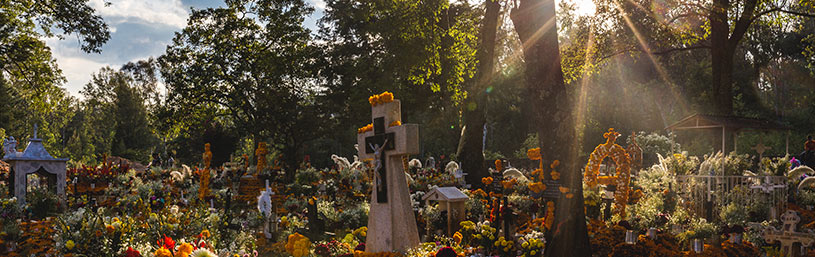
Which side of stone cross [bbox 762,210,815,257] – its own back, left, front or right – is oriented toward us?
front

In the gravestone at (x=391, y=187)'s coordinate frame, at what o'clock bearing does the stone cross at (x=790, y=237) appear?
The stone cross is roughly at 8 o'clock from the gravestone.

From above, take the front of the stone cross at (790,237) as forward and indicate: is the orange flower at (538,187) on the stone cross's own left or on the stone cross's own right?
on the stone cross's own right

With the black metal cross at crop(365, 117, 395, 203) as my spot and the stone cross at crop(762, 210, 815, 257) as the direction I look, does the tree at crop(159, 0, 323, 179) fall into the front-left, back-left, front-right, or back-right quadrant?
back-left

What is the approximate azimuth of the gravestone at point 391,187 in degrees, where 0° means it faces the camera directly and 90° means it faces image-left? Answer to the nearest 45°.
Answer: approximately 45°

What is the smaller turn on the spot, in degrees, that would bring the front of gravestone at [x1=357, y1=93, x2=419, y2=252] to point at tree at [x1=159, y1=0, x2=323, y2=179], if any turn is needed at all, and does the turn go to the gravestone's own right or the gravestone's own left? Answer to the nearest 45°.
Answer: approximately 135° to the gravestone's own right

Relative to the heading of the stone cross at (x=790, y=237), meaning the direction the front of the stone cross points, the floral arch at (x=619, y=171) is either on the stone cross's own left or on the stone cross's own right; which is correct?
on the stone cross's own right

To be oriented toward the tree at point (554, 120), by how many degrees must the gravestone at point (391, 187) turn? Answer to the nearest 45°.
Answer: approximately 135° to its left

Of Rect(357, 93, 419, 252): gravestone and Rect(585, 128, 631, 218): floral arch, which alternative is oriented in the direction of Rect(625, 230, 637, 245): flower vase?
the floral arch

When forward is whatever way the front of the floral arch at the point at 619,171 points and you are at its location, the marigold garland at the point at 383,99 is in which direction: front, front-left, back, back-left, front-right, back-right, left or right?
front-right

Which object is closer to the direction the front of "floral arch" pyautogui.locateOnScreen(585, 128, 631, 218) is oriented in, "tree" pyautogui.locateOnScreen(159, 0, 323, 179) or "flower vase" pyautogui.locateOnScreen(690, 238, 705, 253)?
the flower vase

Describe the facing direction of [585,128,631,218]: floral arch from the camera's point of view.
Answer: facing the viewer
